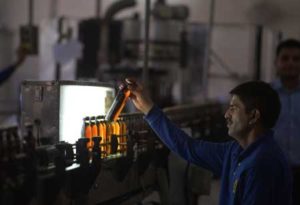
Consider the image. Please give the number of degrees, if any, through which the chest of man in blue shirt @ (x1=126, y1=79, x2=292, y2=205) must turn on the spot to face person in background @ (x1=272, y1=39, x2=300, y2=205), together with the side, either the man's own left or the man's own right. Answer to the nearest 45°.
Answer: approximately 135° to the man's own right

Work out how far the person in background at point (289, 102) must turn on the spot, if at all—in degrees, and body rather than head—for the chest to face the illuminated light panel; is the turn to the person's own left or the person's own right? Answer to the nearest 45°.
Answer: approximately 45° to the person's own right

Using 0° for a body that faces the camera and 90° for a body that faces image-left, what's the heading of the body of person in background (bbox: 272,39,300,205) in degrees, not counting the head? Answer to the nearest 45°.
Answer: approximately 0°

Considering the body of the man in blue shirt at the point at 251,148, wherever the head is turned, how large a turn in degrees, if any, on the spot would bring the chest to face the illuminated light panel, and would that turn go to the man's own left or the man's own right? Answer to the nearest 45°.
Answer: approximately 45° to the man's own right

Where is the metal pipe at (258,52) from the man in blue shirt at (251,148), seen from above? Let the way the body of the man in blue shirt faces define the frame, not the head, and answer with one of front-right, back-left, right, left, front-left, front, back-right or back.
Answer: back-right

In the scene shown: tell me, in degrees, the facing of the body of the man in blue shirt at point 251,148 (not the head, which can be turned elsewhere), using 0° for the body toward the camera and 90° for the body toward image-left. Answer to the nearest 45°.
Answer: approximately 45°

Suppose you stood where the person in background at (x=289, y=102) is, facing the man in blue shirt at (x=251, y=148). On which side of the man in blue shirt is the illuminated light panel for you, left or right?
right

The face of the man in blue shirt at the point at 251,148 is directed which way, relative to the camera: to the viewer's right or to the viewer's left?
to the viewer's left
